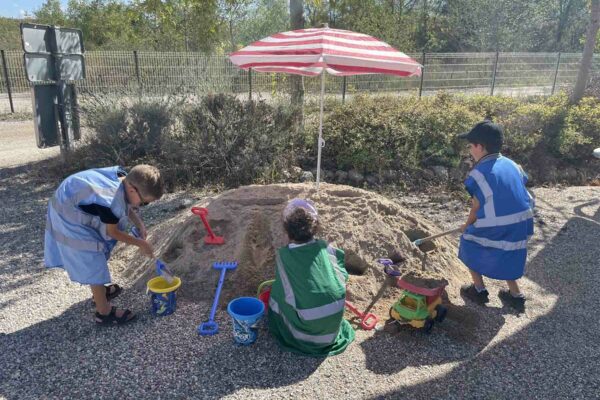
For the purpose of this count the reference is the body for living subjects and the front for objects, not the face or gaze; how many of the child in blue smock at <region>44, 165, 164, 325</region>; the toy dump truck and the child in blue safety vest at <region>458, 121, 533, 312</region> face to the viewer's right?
1

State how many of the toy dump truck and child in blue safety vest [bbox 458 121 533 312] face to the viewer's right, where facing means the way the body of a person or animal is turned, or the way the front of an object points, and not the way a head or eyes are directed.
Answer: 0

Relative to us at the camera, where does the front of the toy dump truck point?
facing the viewer and to the left of the viewer

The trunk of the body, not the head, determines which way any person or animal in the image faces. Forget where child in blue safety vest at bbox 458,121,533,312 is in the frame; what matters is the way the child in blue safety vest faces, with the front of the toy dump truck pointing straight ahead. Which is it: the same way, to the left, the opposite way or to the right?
to the right

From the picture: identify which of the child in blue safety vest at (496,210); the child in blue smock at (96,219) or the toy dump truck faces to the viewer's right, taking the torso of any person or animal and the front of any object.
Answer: the child in blue smock

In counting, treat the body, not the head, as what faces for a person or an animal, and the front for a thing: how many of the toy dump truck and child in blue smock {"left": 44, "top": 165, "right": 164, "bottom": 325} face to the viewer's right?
1

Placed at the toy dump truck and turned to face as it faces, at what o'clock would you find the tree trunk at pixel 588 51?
The tree trunk is roughly at 5 o'clock from the toy dump truck.

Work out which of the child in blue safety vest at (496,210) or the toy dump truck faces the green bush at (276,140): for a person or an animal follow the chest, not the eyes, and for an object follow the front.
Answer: the child in blue safety vest

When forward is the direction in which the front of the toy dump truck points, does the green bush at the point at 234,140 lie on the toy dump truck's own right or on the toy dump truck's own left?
on the toy dump truck's own right

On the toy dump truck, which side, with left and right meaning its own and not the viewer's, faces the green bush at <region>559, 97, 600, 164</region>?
back

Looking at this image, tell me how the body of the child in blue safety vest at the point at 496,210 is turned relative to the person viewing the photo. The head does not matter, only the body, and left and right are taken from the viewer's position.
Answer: facing away from the viewer and to the left of the viewer

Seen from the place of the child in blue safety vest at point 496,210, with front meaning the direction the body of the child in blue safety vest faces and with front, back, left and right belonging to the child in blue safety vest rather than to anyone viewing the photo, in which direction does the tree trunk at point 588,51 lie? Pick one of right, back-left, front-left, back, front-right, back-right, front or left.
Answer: front-right

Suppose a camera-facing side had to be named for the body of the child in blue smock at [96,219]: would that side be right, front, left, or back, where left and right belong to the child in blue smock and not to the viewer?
right
